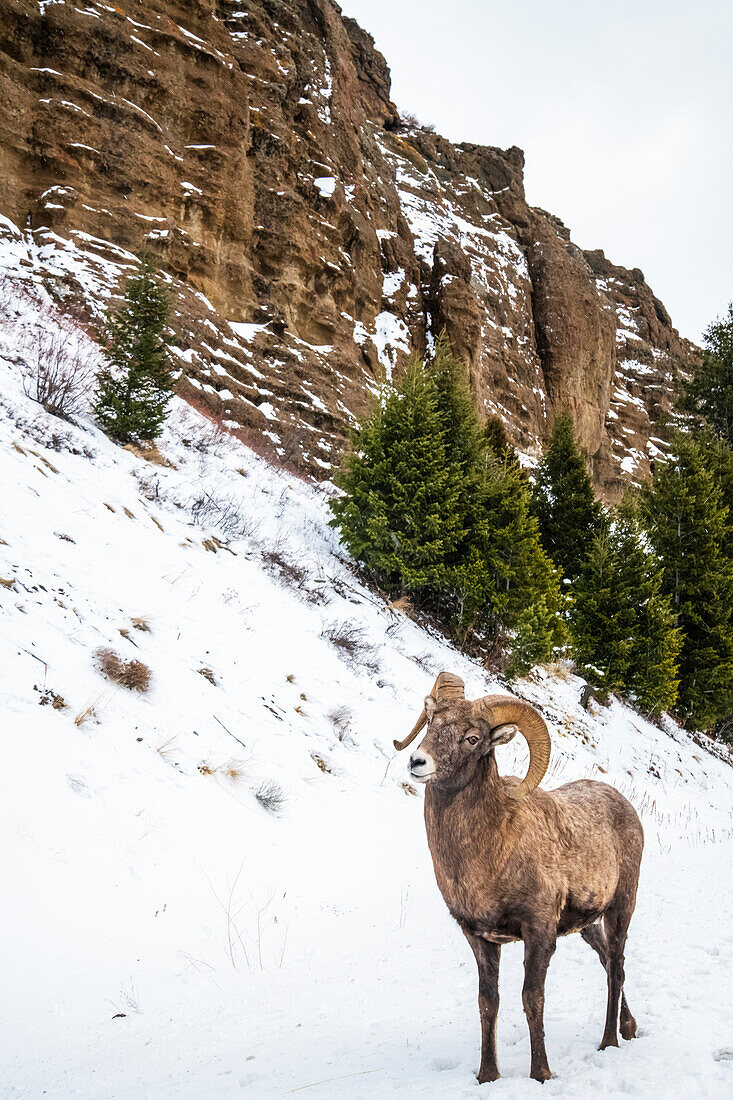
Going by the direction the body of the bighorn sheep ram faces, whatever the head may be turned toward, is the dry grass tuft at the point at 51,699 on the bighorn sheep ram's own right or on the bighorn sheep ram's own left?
on the bighorn sheep ram's own right

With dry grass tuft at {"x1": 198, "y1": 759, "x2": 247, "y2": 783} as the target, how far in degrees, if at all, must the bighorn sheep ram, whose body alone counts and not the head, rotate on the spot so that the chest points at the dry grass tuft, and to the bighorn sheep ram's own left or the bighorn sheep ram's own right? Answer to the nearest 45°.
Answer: approximately 90° to the bighorn sheep ram's own right

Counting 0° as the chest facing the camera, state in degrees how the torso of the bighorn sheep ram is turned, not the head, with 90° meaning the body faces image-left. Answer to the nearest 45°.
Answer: approximately 45°

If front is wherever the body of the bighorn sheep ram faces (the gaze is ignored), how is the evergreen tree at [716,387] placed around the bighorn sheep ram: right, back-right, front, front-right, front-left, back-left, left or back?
back-right

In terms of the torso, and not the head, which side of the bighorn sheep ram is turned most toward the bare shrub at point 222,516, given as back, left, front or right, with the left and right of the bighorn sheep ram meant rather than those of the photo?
right
